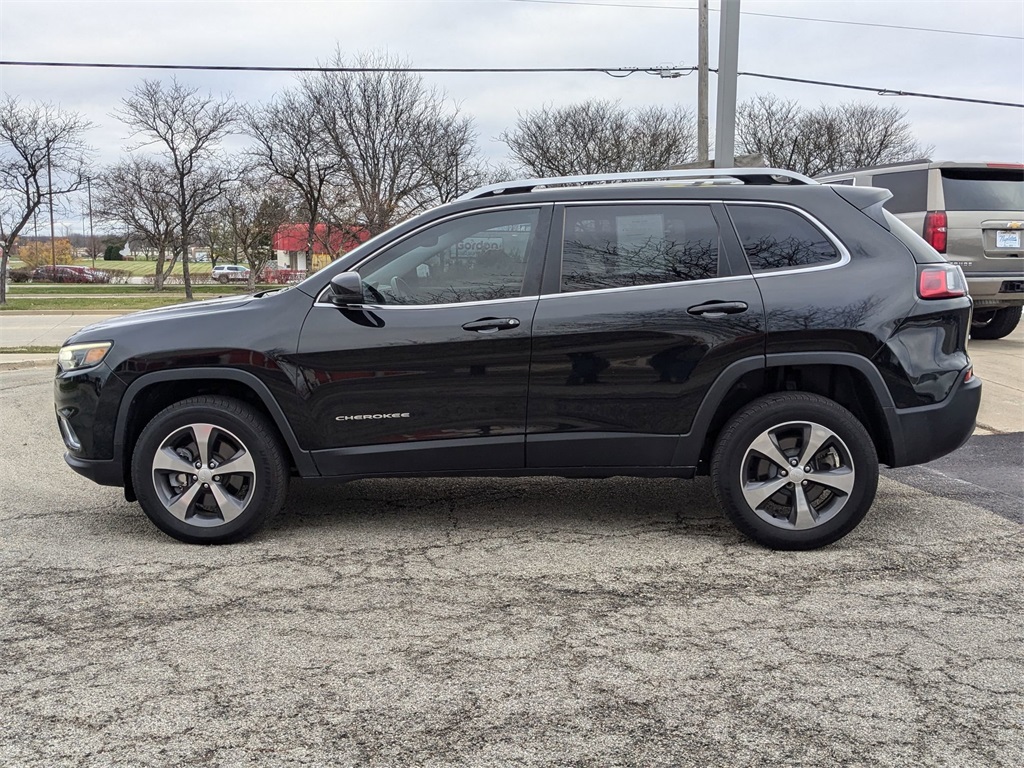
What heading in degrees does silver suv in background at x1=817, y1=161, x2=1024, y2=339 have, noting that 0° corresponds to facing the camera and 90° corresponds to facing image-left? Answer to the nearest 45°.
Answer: approximately 135°

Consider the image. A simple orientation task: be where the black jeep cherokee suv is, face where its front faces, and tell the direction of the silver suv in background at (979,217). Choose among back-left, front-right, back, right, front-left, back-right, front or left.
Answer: back-right

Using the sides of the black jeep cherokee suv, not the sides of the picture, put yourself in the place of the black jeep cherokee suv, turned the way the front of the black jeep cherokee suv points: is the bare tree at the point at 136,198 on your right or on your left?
on your right

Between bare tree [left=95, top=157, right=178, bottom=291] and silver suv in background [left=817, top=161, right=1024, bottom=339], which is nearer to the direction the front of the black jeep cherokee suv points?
the bare tree

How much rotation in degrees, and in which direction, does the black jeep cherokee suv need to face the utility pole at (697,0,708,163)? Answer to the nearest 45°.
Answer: approximately 90° to its right

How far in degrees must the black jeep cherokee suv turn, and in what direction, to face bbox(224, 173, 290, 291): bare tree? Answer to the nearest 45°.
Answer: approximately 90° to its right

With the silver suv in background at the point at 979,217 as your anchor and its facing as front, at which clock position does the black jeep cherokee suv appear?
The black jeep cherokee suv is roughly at 8 o'clock from the silver suv in background.

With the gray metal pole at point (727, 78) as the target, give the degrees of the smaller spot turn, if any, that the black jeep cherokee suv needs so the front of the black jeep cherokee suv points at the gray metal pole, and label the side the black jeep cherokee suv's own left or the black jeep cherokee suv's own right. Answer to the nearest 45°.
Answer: approximately 90° to the black jeep cherokee suv's own right

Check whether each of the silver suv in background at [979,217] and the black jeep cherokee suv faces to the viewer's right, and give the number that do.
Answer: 0

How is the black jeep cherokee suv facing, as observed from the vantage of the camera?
facing to the left of the viewer

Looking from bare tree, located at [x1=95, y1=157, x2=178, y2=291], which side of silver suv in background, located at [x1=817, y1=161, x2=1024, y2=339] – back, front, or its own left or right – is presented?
front

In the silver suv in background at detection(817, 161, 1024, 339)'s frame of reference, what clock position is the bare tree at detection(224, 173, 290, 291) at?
The bare tree is roughly at 12 o'clock from the silver suv in background.
